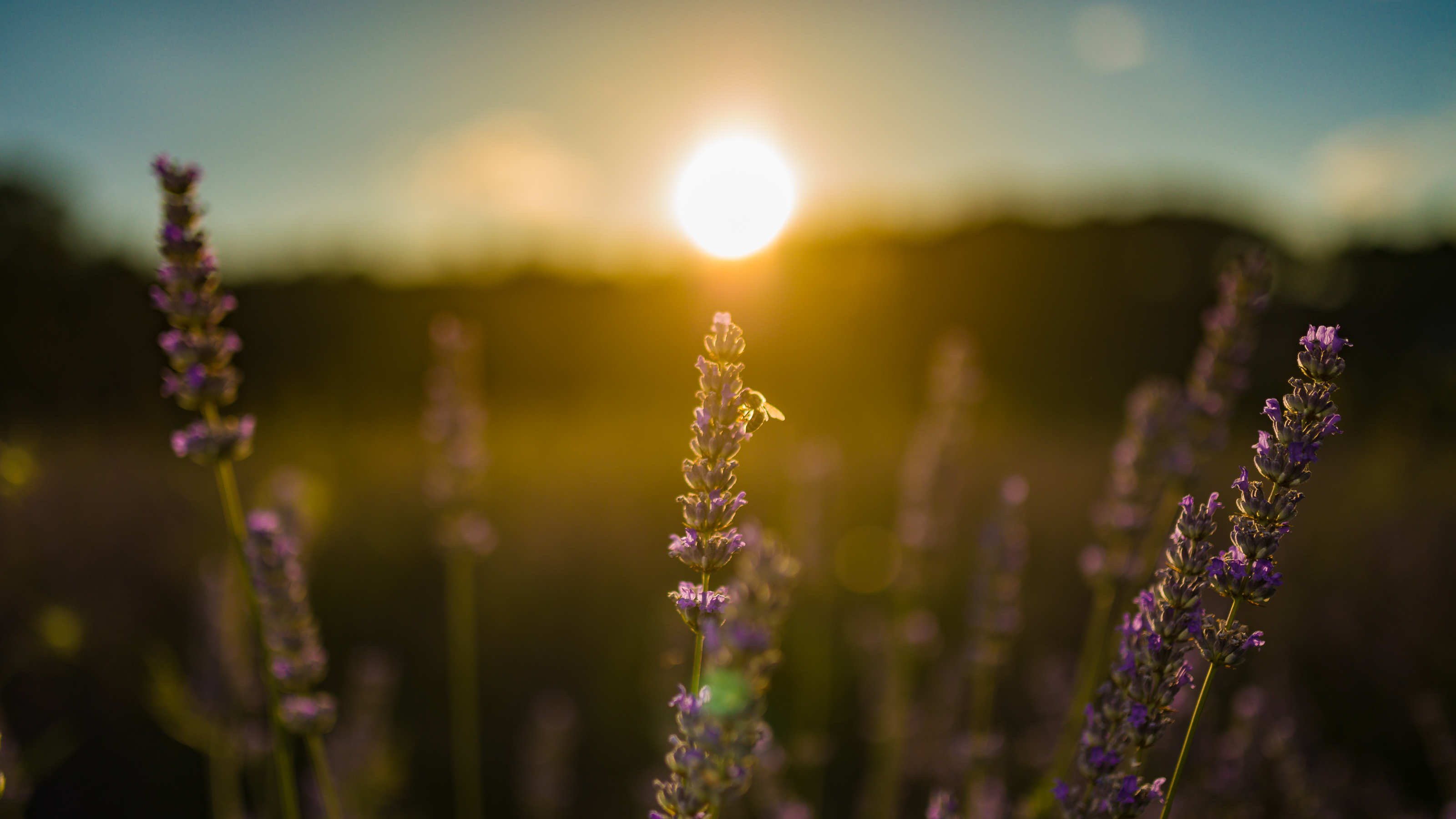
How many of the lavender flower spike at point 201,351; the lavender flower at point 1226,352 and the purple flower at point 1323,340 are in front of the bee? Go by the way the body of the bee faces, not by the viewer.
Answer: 1

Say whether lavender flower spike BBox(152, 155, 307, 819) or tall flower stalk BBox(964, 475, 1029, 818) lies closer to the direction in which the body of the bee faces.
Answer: the lavender flower spike

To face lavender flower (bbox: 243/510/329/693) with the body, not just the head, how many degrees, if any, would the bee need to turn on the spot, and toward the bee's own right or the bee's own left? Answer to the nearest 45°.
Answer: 0° — it already faces it

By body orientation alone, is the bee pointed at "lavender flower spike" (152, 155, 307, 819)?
yes

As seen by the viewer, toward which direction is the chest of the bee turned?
to the viewer's left
